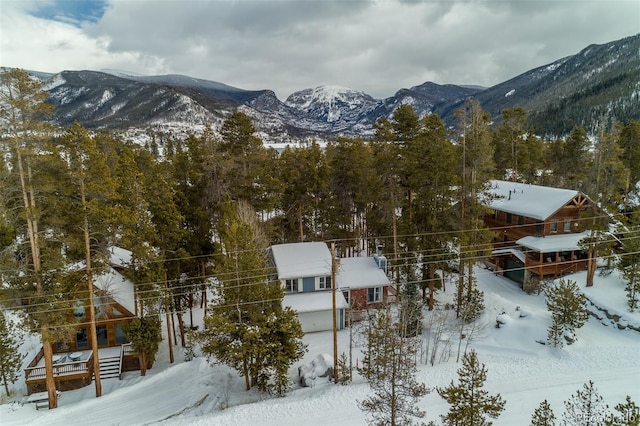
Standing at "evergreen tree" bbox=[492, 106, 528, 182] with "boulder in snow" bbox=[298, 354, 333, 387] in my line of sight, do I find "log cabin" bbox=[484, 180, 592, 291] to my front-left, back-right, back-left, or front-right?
front-left

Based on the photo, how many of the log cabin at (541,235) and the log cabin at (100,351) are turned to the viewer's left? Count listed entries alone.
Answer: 0

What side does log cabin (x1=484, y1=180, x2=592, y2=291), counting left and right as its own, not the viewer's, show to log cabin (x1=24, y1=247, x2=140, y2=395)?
right

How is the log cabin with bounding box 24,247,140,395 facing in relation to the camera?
toward the camera

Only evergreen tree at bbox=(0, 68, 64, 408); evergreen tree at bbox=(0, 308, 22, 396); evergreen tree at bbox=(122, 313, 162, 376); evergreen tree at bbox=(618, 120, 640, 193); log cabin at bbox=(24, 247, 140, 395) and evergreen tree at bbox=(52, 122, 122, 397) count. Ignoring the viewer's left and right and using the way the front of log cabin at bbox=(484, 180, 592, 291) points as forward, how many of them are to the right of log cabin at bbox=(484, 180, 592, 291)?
5

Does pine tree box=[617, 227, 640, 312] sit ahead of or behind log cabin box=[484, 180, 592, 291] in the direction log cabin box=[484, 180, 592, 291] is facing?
ahead

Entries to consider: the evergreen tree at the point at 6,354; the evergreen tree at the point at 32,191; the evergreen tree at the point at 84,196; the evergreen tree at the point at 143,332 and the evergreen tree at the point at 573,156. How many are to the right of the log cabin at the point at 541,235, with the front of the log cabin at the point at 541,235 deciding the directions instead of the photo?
4

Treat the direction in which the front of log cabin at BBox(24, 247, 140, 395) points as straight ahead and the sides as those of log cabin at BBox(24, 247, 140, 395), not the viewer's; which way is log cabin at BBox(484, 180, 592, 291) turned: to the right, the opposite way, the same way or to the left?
the same way

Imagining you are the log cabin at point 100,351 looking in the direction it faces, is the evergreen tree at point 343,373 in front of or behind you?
in front

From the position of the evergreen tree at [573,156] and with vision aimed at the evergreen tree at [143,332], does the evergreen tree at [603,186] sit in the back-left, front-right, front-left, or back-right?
front-left
